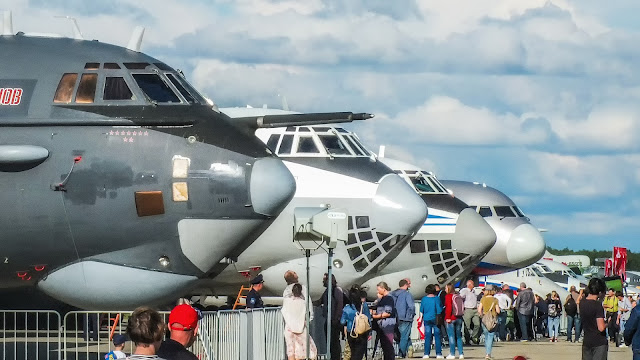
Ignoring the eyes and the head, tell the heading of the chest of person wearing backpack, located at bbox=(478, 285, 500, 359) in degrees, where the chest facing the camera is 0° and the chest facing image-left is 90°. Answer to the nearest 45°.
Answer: approximately 180°

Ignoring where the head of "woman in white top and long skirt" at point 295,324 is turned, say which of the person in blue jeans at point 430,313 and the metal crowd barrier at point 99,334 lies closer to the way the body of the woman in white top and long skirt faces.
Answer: the person in blue jeans

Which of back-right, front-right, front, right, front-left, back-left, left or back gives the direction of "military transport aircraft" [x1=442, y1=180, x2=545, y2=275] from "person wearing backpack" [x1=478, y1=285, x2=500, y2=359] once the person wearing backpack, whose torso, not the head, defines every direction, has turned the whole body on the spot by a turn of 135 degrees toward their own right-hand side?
back-left

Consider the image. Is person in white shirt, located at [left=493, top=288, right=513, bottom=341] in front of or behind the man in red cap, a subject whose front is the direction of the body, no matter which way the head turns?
in front

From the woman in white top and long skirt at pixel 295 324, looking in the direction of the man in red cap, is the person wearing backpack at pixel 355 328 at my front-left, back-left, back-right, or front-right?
back-left

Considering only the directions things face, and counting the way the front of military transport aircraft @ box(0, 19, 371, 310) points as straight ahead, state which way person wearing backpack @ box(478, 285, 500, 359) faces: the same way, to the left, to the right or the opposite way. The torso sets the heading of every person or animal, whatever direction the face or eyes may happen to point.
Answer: to the left

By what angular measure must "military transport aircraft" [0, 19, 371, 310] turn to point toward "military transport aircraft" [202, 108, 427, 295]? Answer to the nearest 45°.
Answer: approximately 45° to its left

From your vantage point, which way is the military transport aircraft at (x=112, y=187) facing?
to the viewer's right

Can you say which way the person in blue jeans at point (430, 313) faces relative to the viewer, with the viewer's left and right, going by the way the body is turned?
facing away from the viewer

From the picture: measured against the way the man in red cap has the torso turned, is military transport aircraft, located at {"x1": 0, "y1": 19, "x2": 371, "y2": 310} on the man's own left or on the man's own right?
on the man's own left

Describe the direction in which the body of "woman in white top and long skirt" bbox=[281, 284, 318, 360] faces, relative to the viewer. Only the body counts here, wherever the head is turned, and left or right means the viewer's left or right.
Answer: facing away from the viewer

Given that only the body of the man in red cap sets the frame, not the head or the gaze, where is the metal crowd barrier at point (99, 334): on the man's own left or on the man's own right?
on the man's own left

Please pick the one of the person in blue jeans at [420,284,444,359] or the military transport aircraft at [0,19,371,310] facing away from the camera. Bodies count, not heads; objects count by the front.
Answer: the person in blue jeans

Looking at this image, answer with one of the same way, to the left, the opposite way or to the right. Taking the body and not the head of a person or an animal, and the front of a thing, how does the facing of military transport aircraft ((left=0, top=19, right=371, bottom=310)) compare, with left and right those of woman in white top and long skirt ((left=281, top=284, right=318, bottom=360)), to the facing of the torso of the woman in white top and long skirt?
to the right
